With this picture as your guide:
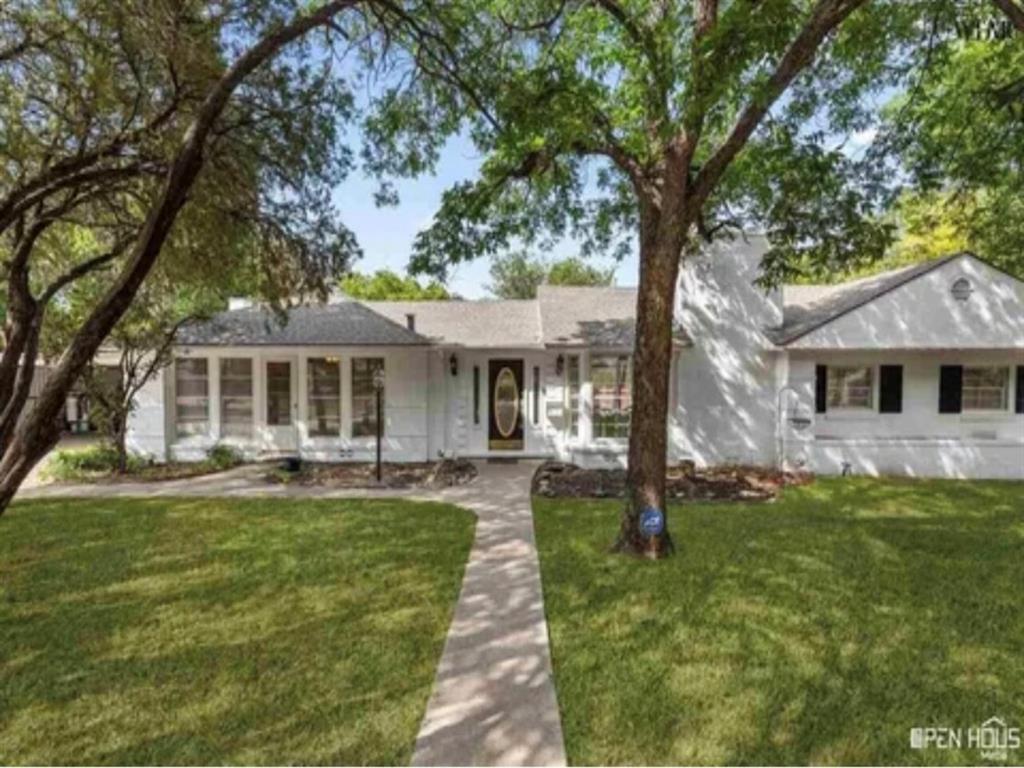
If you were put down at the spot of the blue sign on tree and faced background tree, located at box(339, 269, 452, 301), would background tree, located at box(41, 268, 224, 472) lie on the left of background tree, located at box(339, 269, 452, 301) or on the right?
left

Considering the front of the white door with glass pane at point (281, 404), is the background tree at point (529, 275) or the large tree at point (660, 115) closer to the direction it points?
the large tree

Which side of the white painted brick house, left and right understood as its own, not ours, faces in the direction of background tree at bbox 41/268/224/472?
right

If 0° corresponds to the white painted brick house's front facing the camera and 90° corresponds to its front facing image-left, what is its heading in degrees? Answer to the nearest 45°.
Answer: approximately 0°

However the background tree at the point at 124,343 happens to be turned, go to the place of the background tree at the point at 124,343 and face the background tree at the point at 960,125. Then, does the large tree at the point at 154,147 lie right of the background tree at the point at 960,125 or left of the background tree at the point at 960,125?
right

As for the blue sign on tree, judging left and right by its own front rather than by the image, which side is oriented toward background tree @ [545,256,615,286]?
back

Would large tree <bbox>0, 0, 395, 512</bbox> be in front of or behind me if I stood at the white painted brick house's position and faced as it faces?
in front

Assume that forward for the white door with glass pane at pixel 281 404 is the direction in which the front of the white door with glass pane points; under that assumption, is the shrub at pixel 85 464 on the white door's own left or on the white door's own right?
on the white door's own right

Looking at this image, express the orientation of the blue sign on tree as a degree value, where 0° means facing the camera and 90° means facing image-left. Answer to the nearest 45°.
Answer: approximately 0°

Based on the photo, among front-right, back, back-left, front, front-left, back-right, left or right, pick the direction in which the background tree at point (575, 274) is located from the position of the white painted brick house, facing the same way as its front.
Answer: back

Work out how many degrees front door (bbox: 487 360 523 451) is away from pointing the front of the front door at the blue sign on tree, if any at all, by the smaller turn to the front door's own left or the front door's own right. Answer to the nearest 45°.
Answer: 0° — it already faces it
